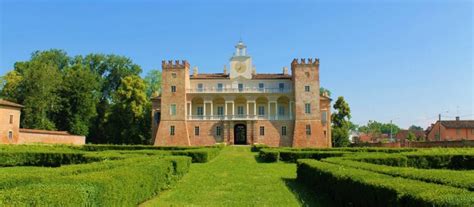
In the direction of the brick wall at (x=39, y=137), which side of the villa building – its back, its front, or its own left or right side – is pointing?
right

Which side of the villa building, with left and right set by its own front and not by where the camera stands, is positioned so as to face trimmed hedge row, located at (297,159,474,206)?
front

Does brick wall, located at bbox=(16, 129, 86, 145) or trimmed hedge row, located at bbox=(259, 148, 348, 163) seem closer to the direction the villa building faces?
the trimmed hedge row

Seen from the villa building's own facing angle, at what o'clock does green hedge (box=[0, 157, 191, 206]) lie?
The green hedge is roughly at 12 o'clock from the villa building.

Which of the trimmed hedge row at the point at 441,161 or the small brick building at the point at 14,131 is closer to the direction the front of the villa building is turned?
the trimmed hedge row

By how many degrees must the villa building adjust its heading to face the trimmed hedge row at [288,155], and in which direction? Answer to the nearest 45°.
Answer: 0° — it already faces it

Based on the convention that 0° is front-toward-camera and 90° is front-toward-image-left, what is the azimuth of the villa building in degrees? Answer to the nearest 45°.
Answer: approximately 0°

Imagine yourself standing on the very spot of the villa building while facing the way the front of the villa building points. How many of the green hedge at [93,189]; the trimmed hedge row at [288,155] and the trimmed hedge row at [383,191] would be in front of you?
3

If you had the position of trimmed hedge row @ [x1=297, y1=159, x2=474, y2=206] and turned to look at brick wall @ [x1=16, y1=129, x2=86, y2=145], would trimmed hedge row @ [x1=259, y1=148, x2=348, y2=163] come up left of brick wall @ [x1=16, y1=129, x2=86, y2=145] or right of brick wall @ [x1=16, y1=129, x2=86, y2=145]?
right

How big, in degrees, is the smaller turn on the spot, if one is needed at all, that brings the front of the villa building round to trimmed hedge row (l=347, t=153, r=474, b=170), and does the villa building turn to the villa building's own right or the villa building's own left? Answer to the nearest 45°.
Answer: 0° — it already faces it
